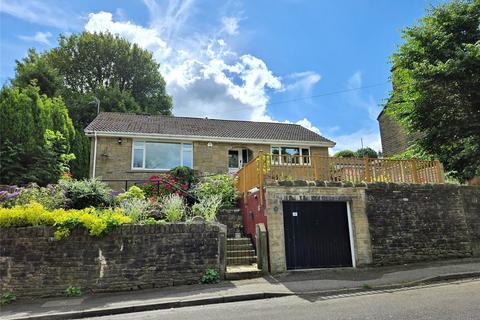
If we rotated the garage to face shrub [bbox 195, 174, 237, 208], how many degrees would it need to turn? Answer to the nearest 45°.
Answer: approximately 135° to its right

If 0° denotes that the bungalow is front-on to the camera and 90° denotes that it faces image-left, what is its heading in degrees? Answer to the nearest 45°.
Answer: approximately 0°

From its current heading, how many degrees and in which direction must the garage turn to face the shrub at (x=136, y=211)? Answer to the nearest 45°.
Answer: approximately 45° to its right

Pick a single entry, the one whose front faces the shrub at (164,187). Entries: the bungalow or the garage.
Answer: the bungalow

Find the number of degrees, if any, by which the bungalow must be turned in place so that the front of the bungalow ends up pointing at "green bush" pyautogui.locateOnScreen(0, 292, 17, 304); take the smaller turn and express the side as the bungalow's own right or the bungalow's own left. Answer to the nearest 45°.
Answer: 0° — it already faces it

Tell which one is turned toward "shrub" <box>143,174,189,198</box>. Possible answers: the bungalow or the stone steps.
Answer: the bungalow

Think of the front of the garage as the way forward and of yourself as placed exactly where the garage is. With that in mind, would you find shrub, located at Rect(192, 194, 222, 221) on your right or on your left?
on your right

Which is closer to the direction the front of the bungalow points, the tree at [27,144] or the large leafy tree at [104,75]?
the tree
